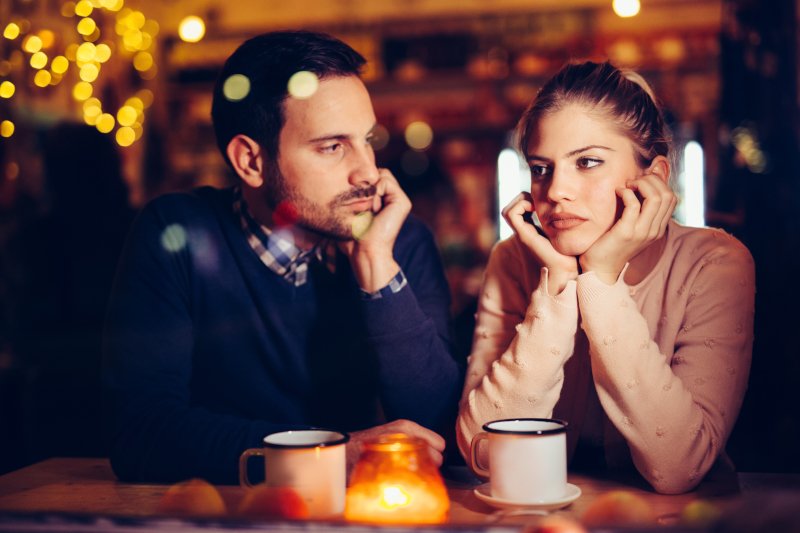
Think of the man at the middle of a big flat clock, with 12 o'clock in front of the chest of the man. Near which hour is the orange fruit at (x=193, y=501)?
The orange fruit is roughly at 2 o'clock from the man.

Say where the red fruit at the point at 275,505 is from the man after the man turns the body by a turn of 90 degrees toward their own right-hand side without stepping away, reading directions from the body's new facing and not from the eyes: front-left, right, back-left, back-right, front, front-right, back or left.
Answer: front-left

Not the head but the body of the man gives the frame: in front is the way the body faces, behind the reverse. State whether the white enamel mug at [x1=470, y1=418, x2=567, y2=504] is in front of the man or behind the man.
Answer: in front

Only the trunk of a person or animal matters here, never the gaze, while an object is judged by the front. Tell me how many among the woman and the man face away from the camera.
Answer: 0

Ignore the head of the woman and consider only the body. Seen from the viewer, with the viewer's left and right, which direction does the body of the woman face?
facing the viewer and to the left of the viewer
